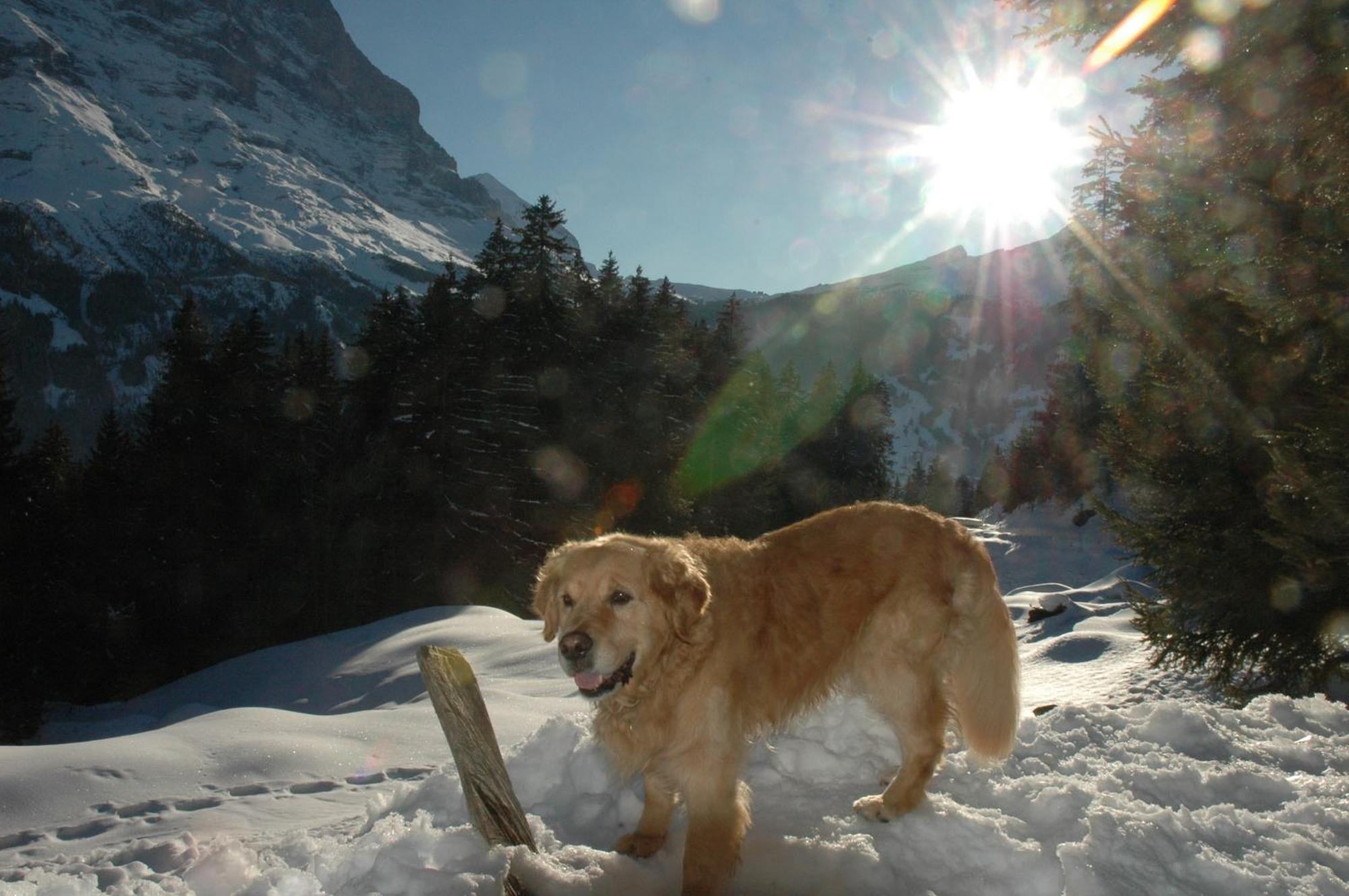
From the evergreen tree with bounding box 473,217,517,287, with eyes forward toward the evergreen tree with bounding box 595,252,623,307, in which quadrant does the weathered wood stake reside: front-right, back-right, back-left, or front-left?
back-right

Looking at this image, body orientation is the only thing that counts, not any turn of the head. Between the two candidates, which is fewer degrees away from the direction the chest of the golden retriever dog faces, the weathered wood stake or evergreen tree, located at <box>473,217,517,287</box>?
the weathered wood stake

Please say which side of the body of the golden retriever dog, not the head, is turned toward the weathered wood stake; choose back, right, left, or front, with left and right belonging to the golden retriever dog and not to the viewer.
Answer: front

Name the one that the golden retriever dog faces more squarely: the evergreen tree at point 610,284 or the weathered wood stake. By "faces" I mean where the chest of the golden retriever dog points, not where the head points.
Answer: the weathered wood stake

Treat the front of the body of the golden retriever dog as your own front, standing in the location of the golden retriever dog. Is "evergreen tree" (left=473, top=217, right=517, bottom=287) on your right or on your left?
on your right

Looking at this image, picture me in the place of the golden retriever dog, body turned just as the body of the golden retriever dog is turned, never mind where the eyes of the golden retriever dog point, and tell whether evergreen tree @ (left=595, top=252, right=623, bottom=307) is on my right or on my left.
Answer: on my right

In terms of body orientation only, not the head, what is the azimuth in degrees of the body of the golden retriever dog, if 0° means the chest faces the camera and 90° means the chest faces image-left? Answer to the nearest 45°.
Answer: approximately 45°

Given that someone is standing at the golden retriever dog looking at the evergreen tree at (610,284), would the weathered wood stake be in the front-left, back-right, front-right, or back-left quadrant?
back-left
